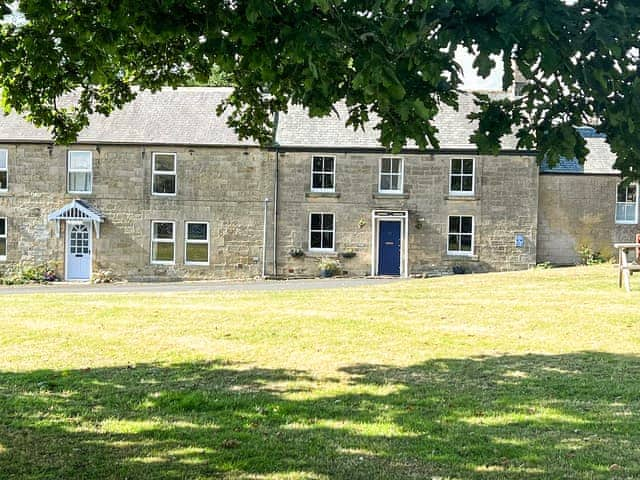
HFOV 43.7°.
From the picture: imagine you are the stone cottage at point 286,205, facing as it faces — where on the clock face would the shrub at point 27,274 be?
The shrub is roughly at 3 o'clock from the stone cottage.

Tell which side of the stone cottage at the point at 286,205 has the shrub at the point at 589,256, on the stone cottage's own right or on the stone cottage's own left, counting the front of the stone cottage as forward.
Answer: on the stone cottage's own left

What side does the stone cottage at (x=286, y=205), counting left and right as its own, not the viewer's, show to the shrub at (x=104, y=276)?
right
